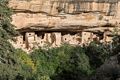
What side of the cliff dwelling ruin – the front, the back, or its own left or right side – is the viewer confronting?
front
